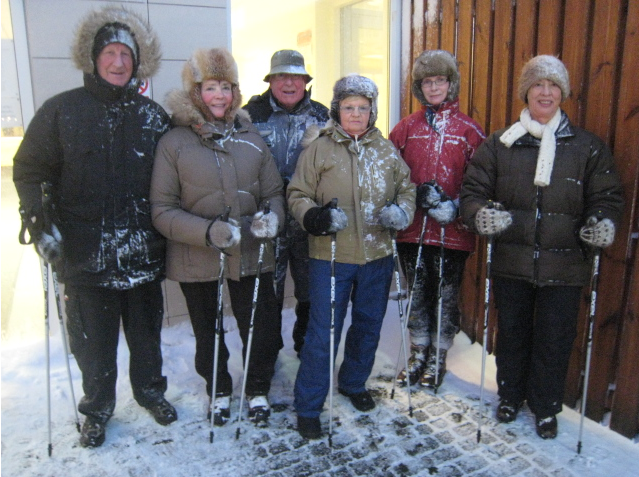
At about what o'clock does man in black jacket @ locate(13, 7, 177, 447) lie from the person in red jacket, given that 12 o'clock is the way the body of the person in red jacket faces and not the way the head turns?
The man in black jacket is roughly at 2 o'clock from the person in red jacket.

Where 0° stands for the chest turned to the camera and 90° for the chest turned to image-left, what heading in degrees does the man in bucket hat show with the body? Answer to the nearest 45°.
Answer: approximately 0°

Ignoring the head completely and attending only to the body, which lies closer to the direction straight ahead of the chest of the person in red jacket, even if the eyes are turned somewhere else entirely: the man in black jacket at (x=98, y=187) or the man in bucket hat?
the man in black jacket

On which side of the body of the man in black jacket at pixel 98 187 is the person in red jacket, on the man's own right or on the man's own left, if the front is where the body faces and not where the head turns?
on the man's own left

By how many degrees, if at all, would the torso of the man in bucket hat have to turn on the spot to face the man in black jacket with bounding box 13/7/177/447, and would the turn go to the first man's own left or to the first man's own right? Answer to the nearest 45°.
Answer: approximately 45° to the first man's own right

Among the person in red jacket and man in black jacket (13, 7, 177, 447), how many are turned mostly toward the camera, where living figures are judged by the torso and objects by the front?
2

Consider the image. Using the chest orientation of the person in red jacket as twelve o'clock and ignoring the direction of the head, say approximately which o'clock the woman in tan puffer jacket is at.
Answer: The woman in tan puffer jacket is roughly at 2 o'clock from the person in red jacket.

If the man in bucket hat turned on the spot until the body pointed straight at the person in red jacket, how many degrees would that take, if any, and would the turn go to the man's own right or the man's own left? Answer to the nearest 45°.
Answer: approximately 45° to the man's own left
